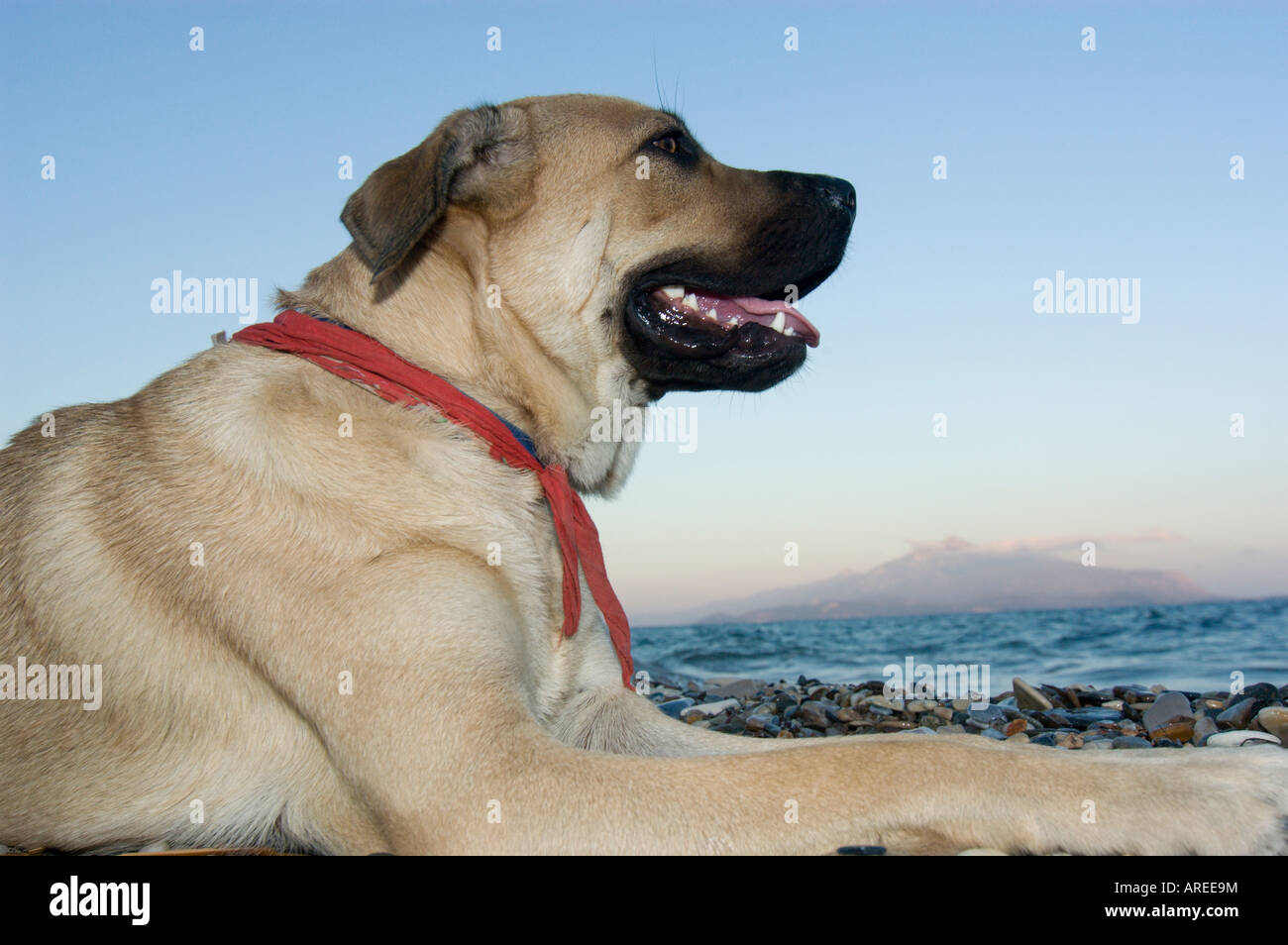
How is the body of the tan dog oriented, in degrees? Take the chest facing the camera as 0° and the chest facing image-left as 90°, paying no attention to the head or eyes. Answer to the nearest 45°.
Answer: approximately 270°

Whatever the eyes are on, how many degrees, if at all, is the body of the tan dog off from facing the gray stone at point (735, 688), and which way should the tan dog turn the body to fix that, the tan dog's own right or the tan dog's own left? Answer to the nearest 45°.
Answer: approximately 90° to the tan dog's own left

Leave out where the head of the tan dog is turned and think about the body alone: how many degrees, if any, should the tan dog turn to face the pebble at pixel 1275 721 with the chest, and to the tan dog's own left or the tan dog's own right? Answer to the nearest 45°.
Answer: approximately 45° to the tan dog's own left

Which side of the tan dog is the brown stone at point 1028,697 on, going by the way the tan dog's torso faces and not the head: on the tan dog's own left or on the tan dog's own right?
on the tan dog's own left

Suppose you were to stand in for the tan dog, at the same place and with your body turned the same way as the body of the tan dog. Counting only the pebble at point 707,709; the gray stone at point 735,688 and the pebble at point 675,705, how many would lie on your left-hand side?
3
